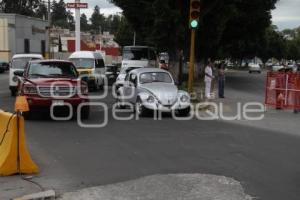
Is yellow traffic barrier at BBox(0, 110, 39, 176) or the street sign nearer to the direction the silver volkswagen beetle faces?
the yellow traffic barrier

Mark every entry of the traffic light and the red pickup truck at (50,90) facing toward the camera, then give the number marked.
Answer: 2

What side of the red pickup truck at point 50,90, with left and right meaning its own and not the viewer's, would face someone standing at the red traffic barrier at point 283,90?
left

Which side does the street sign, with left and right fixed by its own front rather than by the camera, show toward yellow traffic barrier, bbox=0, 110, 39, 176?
front

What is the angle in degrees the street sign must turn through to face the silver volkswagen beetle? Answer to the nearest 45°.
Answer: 0° — it already faces it

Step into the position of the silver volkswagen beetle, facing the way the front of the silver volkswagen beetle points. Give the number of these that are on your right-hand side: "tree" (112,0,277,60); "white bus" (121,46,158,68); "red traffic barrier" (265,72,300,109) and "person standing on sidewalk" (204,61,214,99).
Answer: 0

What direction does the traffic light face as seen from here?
toward the camera

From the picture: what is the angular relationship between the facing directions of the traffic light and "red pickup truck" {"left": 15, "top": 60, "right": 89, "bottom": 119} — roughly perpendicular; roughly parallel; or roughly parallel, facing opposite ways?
roughly parallel

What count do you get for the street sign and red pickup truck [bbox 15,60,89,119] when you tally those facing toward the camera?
2

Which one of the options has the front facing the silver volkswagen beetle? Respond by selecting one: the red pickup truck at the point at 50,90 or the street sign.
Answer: the street sign

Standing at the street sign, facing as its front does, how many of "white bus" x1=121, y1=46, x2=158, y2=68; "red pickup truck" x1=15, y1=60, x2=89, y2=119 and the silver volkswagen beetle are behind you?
0

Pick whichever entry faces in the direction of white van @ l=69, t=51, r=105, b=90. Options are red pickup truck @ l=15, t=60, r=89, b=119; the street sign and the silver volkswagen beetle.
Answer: the street sign

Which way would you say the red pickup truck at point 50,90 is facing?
toward the camera

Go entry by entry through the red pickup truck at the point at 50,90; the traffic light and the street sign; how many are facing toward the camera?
3

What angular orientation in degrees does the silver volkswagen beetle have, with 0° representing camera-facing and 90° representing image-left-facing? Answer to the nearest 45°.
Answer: approximately 315°

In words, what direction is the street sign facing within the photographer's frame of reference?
facing the viewer

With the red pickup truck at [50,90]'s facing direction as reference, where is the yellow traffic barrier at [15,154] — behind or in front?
in front

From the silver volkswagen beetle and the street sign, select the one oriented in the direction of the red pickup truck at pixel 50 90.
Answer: the street sign
